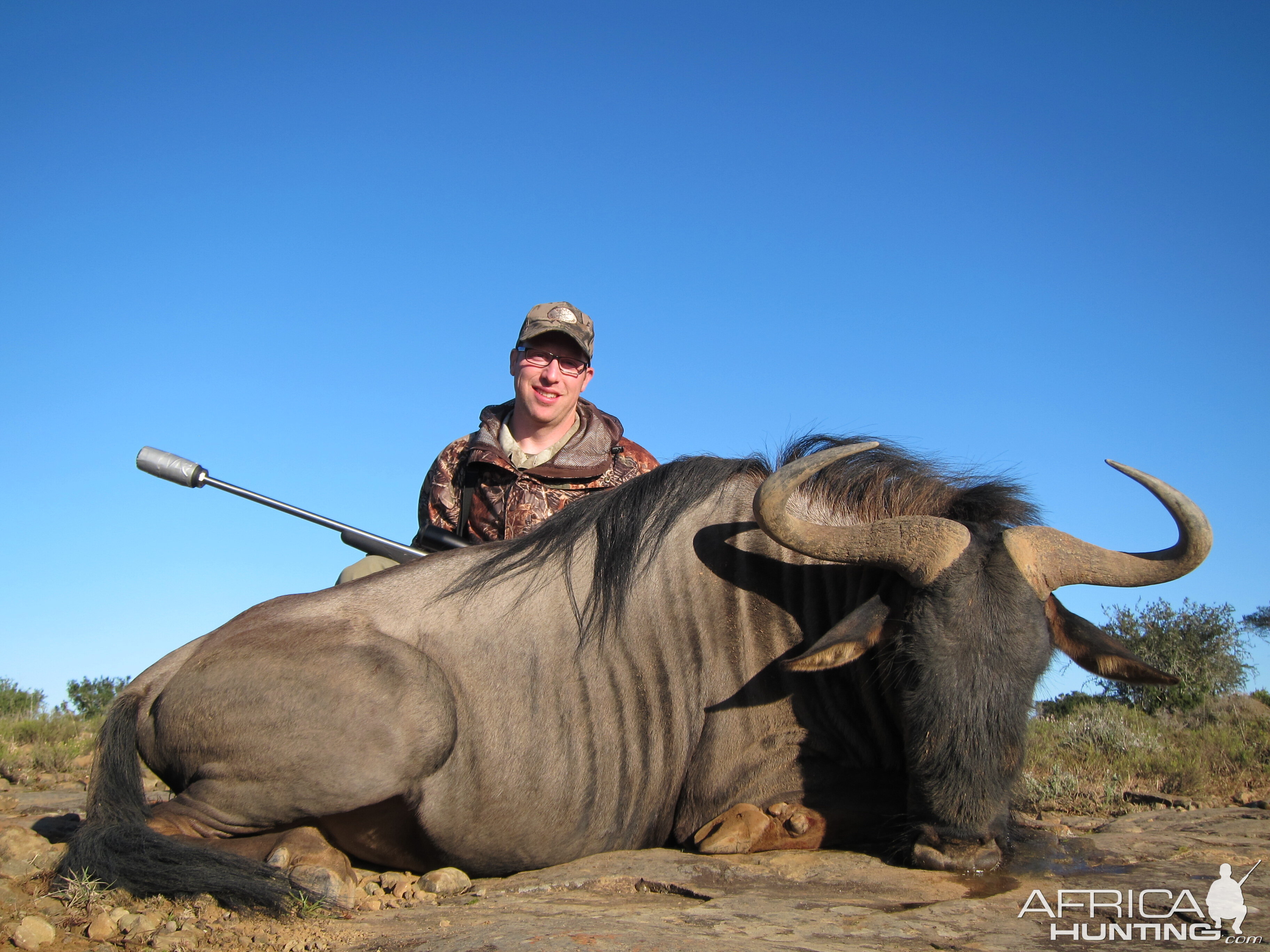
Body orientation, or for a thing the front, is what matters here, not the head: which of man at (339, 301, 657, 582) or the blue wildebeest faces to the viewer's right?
the blue wildebeest

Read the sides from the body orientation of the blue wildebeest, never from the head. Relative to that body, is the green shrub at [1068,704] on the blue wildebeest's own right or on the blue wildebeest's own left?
on the blue wildebeest's own left

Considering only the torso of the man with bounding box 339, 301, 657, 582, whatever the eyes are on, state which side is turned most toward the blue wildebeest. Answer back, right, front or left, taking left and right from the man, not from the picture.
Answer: front

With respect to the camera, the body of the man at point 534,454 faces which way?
toward the camera

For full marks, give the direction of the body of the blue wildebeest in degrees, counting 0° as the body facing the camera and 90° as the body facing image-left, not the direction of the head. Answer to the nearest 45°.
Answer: approximately 270°

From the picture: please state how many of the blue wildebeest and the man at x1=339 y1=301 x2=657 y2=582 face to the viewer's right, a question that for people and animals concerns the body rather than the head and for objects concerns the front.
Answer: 1

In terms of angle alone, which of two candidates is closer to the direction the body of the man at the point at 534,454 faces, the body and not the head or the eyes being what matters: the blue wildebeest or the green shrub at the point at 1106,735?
the blue wildebeest

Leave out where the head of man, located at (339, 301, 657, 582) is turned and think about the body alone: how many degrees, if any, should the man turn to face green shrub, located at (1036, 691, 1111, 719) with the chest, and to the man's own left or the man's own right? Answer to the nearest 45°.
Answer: approximately 135° to the man's own left

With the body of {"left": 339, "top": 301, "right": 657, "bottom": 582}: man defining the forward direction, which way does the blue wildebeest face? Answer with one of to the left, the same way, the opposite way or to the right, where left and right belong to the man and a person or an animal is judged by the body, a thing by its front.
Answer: to the left
